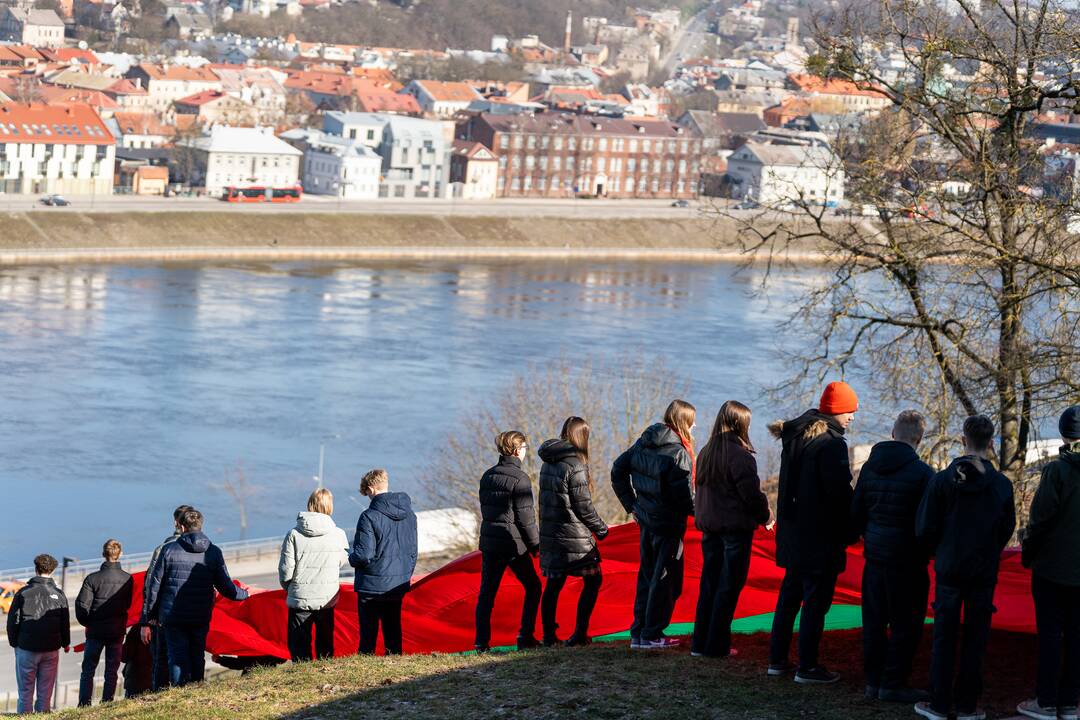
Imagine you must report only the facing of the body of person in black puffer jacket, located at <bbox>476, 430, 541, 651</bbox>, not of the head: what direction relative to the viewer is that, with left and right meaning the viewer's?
facing away from the viewer and to the right of the viewer

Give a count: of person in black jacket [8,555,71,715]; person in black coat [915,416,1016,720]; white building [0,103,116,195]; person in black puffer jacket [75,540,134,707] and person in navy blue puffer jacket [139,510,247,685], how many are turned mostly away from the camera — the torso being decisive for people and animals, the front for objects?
4

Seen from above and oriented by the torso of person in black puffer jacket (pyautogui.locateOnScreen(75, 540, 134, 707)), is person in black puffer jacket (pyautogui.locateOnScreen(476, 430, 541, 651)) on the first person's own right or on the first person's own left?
on the first person's own right

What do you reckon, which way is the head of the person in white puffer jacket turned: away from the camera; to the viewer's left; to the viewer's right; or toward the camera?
away from the camera

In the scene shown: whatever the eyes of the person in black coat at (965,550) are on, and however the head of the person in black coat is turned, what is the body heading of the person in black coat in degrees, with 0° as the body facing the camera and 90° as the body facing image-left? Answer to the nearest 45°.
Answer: approximately 180°

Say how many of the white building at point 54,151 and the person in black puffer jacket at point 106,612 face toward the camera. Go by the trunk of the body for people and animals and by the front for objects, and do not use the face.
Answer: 1

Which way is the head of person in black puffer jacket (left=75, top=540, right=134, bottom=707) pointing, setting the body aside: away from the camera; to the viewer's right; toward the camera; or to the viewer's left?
away from the camera

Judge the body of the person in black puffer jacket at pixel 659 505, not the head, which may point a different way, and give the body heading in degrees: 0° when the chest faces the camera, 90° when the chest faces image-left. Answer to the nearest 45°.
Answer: approximately 225°

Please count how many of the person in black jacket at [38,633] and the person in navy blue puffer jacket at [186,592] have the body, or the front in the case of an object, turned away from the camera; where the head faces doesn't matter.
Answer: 2

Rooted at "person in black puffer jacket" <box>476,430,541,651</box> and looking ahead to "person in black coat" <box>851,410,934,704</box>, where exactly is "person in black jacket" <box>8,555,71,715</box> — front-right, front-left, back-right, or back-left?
back-right

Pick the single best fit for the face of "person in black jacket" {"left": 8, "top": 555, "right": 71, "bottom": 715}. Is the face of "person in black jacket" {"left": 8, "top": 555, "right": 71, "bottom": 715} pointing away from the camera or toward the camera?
away from the camera

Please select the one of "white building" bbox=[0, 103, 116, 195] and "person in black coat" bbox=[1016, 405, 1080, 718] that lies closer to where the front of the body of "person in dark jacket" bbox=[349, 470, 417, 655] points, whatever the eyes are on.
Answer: the white building

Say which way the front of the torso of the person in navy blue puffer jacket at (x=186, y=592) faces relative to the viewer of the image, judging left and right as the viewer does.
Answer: facing away from the viewer

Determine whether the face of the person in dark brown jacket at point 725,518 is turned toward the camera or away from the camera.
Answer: away from the camera
